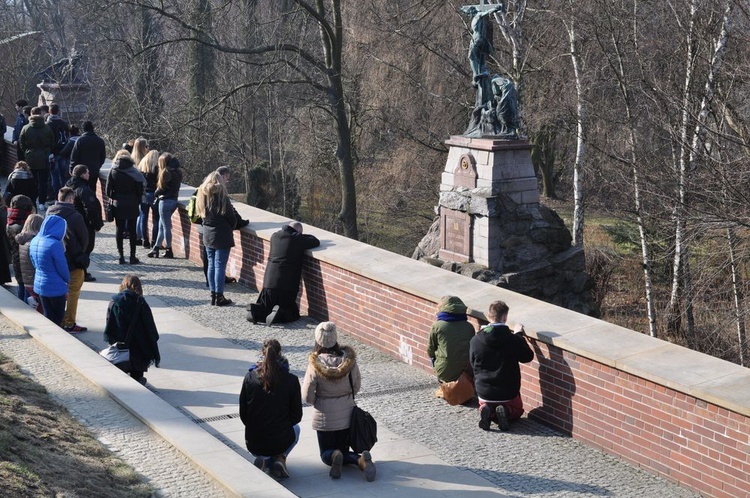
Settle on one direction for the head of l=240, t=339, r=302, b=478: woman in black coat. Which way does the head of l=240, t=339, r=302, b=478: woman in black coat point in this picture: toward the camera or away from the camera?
away from the camera

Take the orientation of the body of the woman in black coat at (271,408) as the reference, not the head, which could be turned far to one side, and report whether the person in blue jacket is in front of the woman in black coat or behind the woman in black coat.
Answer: in front

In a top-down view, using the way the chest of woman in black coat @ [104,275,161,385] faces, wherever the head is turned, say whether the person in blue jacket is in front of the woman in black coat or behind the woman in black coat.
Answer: in front

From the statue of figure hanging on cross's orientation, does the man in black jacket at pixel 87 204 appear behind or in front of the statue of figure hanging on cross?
in front

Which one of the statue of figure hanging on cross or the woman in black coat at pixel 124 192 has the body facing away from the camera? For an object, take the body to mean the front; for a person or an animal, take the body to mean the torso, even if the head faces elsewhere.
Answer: the woman in black coat

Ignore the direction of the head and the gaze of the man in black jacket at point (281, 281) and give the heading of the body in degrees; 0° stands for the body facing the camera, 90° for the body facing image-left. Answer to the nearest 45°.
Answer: approximately 225°

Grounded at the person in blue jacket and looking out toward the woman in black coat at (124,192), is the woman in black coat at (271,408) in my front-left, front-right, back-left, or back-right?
back-right

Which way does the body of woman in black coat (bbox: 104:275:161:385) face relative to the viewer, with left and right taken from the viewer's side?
facing away from the viewer

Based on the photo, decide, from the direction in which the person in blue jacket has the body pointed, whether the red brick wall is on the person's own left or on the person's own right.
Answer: on the person's own right

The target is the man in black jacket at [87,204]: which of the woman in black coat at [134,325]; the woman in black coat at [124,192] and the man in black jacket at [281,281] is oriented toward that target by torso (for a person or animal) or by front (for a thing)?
the woman in black coat at [134,325]

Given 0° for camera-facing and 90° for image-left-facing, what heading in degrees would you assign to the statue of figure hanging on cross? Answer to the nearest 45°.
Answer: approximately 45°

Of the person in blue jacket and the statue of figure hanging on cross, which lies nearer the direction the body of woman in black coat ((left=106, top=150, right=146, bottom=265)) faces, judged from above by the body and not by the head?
the statue of figure hanging on cross

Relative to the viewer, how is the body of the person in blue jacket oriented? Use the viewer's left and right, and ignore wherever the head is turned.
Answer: facing away from the viewer and to the right of the viewer

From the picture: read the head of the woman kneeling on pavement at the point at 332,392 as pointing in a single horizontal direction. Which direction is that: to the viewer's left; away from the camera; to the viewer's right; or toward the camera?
away from the camera

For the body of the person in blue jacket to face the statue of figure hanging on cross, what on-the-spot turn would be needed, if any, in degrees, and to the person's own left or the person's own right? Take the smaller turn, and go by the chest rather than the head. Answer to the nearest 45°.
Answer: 0° — they already face it
